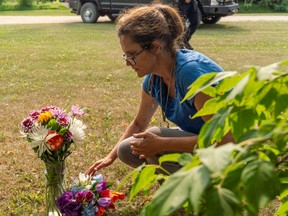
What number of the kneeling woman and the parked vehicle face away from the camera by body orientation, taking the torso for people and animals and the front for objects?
0

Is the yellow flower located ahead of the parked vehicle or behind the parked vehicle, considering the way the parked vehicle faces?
ahead

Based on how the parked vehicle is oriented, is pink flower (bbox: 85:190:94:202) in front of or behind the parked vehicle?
in front

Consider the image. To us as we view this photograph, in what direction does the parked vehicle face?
facing the viewer and to the right of the viewer

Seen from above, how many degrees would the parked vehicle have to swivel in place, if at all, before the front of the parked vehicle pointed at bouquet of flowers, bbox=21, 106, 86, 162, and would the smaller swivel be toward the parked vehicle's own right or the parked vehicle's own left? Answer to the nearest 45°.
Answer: approximately 45° to the parked vehicle's own right

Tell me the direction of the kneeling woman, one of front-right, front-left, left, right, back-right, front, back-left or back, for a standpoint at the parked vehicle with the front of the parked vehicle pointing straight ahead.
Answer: front-right

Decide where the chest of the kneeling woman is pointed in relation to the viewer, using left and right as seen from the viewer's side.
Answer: facing the viewer and to the left of the viewer

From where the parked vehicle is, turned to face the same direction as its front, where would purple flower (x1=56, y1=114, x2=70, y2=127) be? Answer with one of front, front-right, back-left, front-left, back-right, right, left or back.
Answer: front-right

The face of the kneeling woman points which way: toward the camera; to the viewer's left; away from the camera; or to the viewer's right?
to the viewer's left
